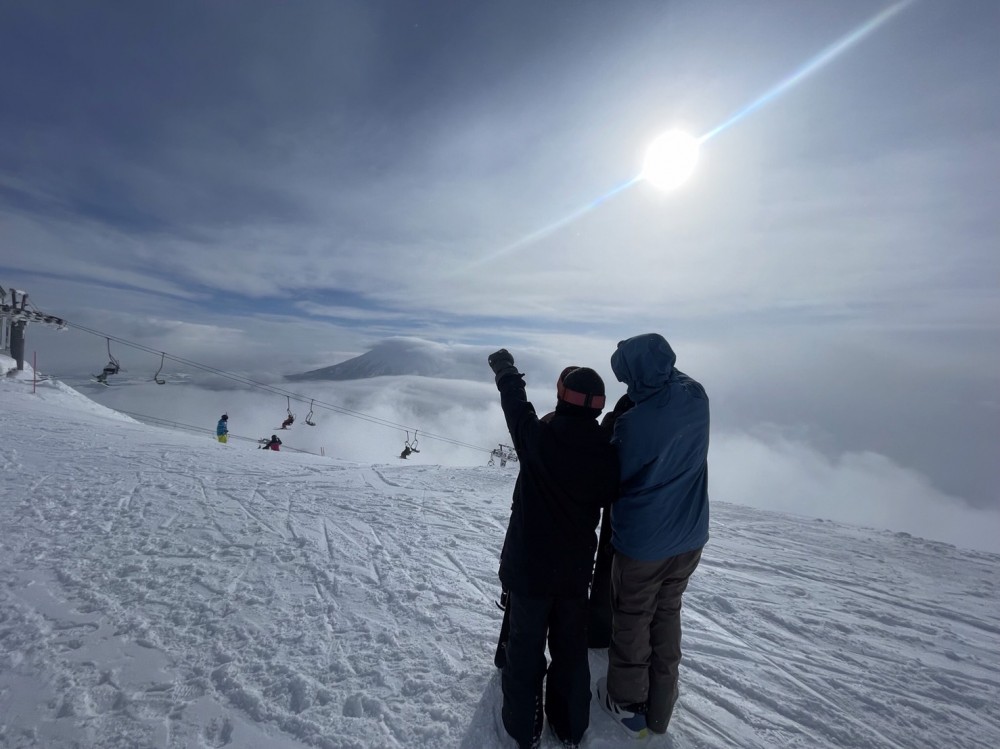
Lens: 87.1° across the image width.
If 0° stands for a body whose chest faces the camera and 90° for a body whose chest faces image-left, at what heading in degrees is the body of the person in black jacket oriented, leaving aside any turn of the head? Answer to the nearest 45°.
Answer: approximately 180°

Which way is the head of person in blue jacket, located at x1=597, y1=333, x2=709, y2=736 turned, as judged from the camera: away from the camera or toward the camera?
away from the camera

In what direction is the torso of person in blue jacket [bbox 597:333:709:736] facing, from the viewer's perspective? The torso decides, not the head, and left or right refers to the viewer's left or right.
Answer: facing away from the viewer and to the left of the viewer

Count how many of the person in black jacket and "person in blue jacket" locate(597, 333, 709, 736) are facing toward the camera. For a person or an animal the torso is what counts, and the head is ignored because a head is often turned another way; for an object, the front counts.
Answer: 0
